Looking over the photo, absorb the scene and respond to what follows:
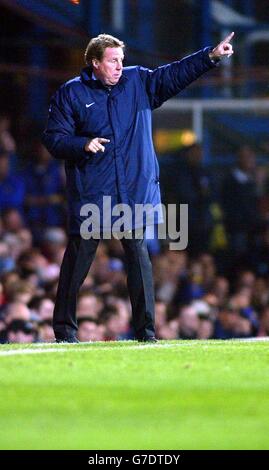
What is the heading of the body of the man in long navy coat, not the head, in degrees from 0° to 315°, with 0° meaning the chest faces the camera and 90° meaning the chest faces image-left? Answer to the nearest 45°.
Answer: approximately 0°
